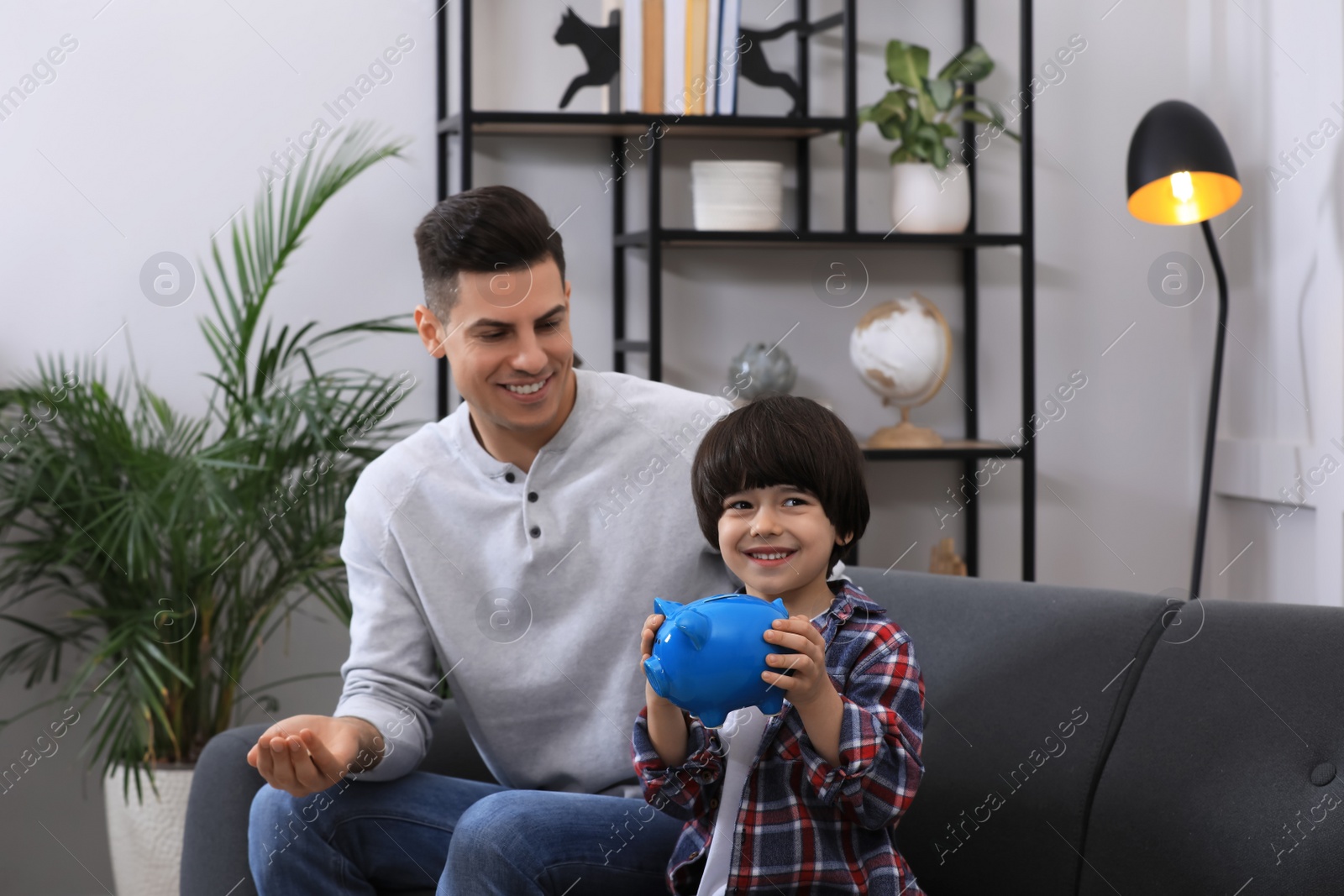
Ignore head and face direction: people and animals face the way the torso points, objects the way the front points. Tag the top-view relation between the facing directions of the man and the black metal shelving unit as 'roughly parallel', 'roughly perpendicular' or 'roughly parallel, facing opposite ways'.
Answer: roughly parallel

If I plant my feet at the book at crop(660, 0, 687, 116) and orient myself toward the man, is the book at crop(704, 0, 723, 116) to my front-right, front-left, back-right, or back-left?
back-left

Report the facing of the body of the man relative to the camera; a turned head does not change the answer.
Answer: toward the camera

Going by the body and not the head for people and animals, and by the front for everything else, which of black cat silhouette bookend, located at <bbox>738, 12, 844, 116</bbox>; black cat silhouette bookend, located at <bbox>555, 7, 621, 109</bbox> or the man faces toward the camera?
the man

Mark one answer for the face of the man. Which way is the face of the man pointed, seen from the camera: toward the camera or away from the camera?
toward the camera

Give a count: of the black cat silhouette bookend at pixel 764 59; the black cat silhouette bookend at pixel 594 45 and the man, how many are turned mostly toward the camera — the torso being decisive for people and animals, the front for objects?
1

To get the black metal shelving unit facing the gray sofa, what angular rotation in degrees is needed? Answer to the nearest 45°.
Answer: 0° — it already faces it

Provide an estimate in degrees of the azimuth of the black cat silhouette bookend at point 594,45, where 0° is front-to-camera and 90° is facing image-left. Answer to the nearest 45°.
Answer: approximately 90°

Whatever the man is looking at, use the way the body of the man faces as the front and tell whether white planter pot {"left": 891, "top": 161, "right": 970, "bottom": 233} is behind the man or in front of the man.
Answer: behind

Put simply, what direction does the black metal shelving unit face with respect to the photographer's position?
facing the viewer
